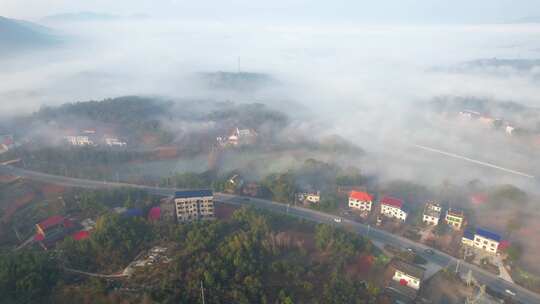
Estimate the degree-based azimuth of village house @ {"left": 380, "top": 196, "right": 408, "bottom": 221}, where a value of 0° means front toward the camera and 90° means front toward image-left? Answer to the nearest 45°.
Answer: approximately 45°

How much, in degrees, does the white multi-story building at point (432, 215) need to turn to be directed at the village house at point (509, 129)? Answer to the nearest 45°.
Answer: approximately 135° to its right

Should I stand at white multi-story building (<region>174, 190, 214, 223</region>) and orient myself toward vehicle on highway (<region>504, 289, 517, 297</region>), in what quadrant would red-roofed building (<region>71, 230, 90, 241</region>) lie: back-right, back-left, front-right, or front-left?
back-right

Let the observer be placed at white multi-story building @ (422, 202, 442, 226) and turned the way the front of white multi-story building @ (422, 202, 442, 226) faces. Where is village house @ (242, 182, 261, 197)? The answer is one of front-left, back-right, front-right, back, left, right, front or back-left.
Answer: front-right

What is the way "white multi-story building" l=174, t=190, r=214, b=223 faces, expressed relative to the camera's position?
facing the viewer

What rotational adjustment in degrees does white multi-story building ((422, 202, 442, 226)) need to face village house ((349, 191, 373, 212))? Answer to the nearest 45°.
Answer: approximately 45° to its right

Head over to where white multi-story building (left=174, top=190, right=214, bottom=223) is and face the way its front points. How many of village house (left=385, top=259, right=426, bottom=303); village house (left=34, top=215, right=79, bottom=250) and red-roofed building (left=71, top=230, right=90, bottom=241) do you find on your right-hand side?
2

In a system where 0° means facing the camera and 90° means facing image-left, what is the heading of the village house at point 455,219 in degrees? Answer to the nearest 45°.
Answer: approximately 45°

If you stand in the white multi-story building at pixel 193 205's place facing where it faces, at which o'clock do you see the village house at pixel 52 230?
The village house is roughly at 3 o'clock from the white multi-story building.

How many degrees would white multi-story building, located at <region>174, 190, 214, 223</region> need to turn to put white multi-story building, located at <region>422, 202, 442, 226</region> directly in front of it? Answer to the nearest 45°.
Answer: approximately 90° to its left
